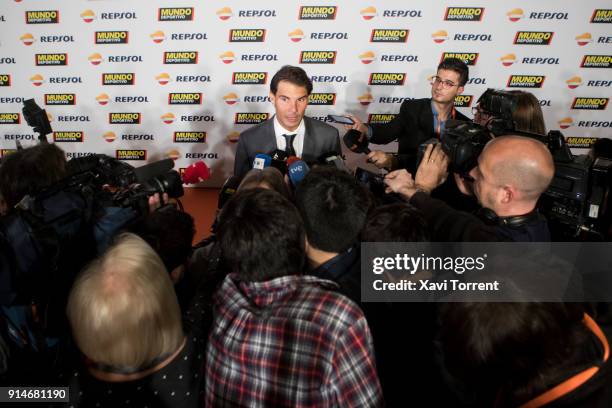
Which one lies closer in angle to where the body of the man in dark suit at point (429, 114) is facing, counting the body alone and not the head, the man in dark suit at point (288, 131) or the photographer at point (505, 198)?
the man in dark suit

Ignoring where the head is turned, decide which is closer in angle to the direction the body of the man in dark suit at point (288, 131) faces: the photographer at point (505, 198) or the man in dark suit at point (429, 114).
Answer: the photographer

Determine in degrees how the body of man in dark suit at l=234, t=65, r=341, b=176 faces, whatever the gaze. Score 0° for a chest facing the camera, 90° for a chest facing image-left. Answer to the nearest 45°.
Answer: approximately 0°

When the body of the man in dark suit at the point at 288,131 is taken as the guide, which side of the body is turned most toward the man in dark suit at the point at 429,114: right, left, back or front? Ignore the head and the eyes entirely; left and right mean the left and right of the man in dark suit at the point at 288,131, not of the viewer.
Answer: left

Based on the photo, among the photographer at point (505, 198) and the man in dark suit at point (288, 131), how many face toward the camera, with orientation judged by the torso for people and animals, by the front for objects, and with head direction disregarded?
1

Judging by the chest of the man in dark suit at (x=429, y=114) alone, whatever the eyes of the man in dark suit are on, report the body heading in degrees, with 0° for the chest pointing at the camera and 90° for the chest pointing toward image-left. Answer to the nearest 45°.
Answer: approximately 45°

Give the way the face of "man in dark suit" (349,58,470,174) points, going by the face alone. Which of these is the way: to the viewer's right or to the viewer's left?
to the viewer's left

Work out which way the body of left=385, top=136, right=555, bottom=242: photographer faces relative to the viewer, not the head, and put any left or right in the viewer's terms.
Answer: facing away from the viewer and to the left of the viewer
